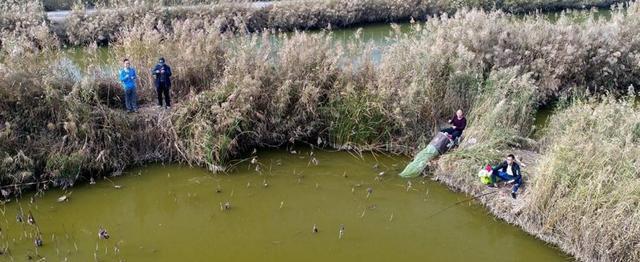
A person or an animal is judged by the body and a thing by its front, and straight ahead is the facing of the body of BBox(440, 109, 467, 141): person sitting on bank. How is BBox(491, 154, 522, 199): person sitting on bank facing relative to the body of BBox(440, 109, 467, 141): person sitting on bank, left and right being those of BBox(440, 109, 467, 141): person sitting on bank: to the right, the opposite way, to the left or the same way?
the same way

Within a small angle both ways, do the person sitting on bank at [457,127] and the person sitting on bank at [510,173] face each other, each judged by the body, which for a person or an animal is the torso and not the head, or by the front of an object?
no

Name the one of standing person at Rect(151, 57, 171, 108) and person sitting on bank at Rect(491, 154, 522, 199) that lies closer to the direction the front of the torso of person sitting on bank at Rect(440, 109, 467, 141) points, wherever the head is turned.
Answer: the standing person

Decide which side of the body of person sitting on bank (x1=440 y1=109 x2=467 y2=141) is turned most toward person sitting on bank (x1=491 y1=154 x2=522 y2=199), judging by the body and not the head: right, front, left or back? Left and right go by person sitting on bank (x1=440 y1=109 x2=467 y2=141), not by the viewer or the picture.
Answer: left

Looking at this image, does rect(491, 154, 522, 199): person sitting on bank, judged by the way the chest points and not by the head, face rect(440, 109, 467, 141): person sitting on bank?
no

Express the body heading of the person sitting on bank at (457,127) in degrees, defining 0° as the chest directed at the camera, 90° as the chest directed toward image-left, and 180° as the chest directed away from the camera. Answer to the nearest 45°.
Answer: approximately 45°

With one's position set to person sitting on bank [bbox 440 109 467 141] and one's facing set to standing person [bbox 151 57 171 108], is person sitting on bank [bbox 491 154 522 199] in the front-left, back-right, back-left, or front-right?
back-left

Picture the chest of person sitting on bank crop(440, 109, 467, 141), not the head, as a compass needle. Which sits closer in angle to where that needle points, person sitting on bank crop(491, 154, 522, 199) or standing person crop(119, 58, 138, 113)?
the standing person

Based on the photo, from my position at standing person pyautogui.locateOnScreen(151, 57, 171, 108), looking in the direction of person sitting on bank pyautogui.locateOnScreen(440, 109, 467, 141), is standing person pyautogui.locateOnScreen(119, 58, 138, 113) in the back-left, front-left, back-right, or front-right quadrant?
back-right

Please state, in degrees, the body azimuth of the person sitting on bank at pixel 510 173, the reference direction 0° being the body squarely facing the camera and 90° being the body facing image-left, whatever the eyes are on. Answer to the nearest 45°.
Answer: approximately 45°

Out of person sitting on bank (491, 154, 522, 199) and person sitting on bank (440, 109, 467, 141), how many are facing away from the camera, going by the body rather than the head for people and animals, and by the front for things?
0

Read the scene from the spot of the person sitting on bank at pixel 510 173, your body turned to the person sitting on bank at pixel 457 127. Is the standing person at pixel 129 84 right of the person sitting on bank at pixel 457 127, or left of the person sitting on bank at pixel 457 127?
left

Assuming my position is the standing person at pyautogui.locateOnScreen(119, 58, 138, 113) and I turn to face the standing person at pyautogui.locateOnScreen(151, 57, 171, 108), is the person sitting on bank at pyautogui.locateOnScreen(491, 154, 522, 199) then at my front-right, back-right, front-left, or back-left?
front-right

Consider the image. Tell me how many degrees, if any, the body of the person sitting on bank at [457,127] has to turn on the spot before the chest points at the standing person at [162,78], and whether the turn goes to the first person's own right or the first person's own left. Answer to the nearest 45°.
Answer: approximately 45° to the first person's own right

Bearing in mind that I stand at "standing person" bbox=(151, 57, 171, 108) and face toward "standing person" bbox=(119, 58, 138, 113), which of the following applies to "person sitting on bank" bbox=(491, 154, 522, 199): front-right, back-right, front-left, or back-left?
back-left

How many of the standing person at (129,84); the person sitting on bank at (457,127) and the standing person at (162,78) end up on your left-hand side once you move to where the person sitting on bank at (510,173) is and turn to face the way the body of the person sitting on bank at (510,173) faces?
0
